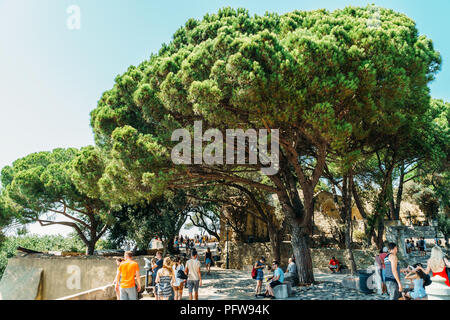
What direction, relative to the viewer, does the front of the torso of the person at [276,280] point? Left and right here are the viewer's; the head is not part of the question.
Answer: facing to the left of the viewer

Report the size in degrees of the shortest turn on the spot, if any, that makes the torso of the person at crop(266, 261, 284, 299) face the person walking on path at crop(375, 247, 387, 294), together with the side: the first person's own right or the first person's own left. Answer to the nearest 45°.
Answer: approximately 180°

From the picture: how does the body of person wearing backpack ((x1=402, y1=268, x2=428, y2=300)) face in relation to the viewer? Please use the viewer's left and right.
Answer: facing to the left of the viewer

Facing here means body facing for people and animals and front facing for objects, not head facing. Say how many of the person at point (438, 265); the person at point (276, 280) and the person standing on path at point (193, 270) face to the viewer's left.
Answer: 1

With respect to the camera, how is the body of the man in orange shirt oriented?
away from the camera
